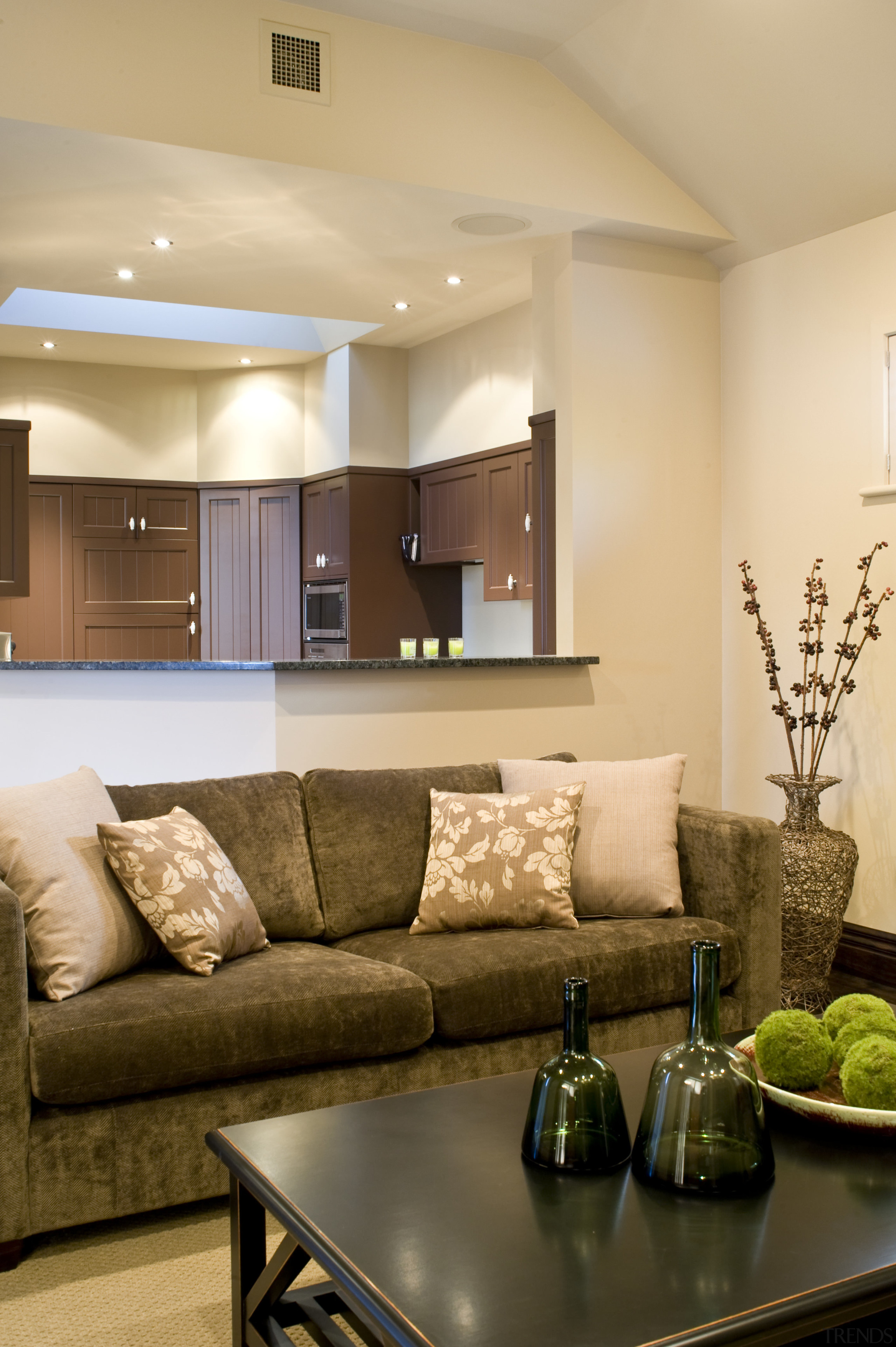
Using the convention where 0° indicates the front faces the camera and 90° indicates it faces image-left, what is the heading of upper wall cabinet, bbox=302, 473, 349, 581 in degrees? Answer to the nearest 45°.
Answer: approximately 45°

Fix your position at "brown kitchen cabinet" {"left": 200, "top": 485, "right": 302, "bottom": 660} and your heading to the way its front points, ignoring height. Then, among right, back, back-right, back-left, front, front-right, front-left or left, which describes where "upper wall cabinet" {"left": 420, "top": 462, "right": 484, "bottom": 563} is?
front-left

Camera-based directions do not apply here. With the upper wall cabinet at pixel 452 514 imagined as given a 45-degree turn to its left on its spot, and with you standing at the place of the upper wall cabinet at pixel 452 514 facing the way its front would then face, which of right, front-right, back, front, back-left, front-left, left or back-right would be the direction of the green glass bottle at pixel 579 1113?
front

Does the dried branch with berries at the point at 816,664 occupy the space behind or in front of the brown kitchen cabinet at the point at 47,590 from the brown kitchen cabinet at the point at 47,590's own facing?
in front

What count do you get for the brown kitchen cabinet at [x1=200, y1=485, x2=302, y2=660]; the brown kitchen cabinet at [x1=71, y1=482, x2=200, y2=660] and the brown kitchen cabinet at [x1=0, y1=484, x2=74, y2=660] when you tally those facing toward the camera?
3

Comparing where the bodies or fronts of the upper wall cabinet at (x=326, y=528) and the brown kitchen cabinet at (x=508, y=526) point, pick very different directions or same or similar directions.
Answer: same or similar directions

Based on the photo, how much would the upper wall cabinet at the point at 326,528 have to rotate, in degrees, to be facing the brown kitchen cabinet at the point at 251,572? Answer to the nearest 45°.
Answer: approximately 90° to its right

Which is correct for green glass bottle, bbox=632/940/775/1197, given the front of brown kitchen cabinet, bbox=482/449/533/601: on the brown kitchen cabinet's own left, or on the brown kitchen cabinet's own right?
on the brown kitchen cabinet's own left

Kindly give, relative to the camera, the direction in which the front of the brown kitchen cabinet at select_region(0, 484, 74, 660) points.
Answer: facing the viewer

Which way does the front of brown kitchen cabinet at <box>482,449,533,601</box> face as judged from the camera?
facing the viewer and to the left of the viewer

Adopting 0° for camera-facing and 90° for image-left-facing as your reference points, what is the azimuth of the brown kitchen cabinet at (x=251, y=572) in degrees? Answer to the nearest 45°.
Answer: approximately 0°

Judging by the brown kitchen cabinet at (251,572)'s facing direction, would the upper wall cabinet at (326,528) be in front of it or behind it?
in front

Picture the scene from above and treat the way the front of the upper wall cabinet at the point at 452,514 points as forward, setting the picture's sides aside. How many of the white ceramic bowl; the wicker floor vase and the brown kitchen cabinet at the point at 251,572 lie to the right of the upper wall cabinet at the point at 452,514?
1

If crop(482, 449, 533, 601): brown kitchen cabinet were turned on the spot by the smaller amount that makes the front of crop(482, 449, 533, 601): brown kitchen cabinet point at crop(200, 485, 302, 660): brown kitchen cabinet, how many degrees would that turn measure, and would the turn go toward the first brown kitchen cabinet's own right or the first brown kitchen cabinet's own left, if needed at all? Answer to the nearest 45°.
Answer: approximately 90° to the first brown kitchen cabinet's own right

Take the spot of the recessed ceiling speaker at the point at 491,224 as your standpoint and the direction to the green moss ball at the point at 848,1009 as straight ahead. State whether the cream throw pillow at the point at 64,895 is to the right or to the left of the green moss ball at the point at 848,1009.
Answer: right

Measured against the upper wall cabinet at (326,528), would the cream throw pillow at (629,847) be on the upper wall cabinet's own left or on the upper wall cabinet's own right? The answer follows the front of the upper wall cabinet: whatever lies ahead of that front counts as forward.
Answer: on the upper wall cabinet's own left

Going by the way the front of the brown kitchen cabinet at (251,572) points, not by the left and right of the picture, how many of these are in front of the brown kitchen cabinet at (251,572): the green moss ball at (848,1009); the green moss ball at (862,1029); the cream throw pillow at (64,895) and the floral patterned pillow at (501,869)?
4

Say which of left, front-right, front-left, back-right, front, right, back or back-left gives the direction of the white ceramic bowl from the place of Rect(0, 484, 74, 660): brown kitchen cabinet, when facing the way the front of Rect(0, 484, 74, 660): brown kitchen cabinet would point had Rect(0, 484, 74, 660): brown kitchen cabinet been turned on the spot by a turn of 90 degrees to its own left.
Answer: right

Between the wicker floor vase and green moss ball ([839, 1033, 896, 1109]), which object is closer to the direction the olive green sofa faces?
the green moss ball

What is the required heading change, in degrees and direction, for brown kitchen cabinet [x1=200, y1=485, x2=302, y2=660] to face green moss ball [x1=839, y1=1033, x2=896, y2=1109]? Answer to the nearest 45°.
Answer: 0° — it already faces it

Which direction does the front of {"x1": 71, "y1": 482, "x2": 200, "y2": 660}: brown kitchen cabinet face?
toward the camera
